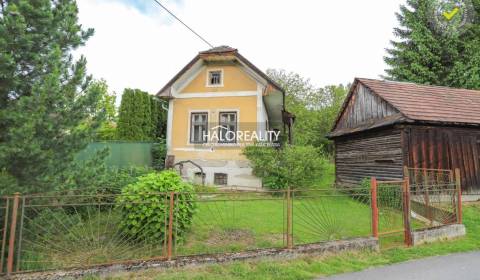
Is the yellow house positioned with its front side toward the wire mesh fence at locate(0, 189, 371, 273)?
yes

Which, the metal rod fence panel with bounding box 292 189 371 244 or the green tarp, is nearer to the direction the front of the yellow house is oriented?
the metal rod fence panel

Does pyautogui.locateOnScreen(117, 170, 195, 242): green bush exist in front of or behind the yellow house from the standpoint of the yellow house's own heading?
in front

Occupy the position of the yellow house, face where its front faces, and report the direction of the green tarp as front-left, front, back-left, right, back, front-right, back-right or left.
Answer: right

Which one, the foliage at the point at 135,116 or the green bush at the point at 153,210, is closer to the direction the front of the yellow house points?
the green bush

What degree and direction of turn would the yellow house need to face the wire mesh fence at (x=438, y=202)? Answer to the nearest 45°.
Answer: approximately 45° to its left

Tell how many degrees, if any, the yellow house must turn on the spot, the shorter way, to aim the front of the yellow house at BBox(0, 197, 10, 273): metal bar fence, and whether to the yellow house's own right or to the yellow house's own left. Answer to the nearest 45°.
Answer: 0° — it already faces it

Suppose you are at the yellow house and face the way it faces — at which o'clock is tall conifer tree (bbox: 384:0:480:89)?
The tall conifer tree is roughly at 8 o'clock from the yellow house.

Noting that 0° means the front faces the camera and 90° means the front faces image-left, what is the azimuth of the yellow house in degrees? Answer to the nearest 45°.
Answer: approximately 0°

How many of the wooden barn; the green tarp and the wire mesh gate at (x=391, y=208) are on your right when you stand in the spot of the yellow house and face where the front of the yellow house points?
1

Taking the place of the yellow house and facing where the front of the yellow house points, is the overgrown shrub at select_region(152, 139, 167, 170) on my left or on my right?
on my right

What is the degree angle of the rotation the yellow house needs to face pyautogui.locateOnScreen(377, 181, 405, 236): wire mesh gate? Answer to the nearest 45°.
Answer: approximately 45° to its left

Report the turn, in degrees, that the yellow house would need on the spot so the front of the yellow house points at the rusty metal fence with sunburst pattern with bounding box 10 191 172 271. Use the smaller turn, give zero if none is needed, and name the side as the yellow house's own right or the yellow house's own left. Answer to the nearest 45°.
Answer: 0° — it already faces it

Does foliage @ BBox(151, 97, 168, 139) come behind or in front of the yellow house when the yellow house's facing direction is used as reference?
behind
